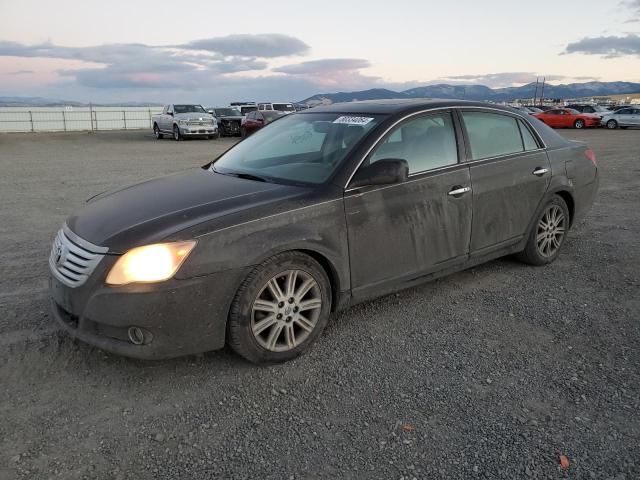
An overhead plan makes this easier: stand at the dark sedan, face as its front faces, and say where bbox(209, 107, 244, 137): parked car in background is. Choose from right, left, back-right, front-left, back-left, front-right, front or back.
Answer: back-right

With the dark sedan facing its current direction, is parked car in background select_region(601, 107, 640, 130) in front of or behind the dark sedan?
behind

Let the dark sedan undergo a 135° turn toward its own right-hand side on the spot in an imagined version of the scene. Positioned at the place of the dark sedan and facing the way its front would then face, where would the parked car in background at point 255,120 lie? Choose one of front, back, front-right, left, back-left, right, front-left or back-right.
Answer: front

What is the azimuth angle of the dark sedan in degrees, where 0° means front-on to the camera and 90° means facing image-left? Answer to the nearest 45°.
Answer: approximately 45°

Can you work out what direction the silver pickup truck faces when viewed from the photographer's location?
facing the viewer and to the right of the viewer

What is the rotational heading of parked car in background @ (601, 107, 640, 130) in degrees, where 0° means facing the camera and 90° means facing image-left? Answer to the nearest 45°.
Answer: approximately 90°

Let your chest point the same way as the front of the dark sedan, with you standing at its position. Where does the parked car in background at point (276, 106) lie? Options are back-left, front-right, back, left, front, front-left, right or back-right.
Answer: back-right

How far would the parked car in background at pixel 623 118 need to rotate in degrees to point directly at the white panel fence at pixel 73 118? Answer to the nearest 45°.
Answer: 0° — it already faces it

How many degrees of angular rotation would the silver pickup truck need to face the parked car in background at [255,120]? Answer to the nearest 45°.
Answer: approximately 45° to its left
